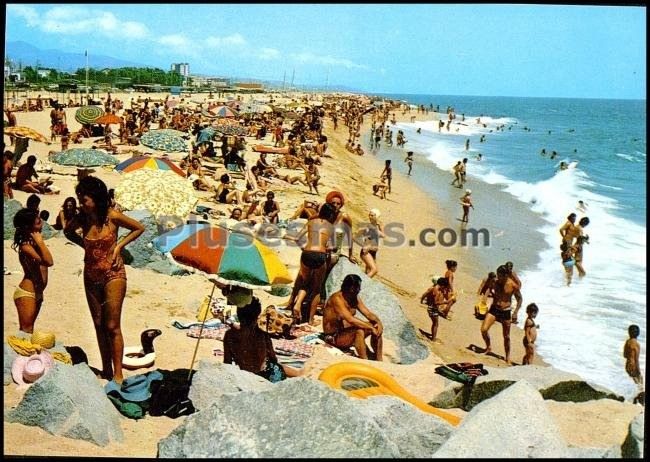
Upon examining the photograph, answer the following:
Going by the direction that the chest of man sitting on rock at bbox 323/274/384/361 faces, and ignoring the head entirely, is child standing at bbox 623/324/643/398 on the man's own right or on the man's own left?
on the man's own left

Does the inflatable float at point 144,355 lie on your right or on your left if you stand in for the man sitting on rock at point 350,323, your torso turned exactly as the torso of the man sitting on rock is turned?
on your right

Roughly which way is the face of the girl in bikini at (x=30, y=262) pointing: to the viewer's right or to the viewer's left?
to the viewer's right

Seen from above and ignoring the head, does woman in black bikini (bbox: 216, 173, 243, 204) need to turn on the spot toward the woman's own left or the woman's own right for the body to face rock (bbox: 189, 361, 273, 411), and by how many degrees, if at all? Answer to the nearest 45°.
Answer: approximately 45° to the woman's own right
